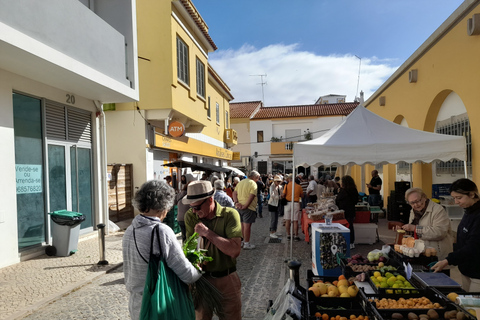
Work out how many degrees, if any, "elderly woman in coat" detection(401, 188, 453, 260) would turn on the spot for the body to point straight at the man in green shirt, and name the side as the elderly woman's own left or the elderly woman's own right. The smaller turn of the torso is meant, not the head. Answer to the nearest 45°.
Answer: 0° — they already face them

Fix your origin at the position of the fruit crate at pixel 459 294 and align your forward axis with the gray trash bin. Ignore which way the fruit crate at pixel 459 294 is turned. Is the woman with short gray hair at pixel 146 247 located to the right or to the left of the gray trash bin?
left

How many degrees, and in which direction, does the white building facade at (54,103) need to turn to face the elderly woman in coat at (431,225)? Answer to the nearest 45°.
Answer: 0° — it already faces them

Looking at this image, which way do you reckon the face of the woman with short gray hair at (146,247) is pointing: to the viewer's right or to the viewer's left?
to the viewer's right

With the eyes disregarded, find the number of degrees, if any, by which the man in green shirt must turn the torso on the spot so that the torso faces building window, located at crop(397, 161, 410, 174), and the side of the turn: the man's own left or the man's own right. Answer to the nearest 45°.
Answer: approximately 180°

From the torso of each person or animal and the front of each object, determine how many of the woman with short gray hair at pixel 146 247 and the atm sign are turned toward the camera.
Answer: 1

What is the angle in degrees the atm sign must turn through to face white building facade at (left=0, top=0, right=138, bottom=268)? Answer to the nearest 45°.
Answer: approximately 45° to its right

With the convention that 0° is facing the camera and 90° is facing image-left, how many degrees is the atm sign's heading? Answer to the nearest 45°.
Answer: approximately 0°

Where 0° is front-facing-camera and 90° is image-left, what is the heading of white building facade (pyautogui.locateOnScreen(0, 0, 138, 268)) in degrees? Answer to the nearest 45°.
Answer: approximately 315°

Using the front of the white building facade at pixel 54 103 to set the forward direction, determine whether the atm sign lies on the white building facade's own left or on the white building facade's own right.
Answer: on the white building facade's own left

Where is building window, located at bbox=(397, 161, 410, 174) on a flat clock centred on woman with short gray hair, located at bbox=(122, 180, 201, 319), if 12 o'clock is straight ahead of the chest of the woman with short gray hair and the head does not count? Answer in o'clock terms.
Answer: The building window is roughly at 12 o'clock from the woman with short gray hair.
